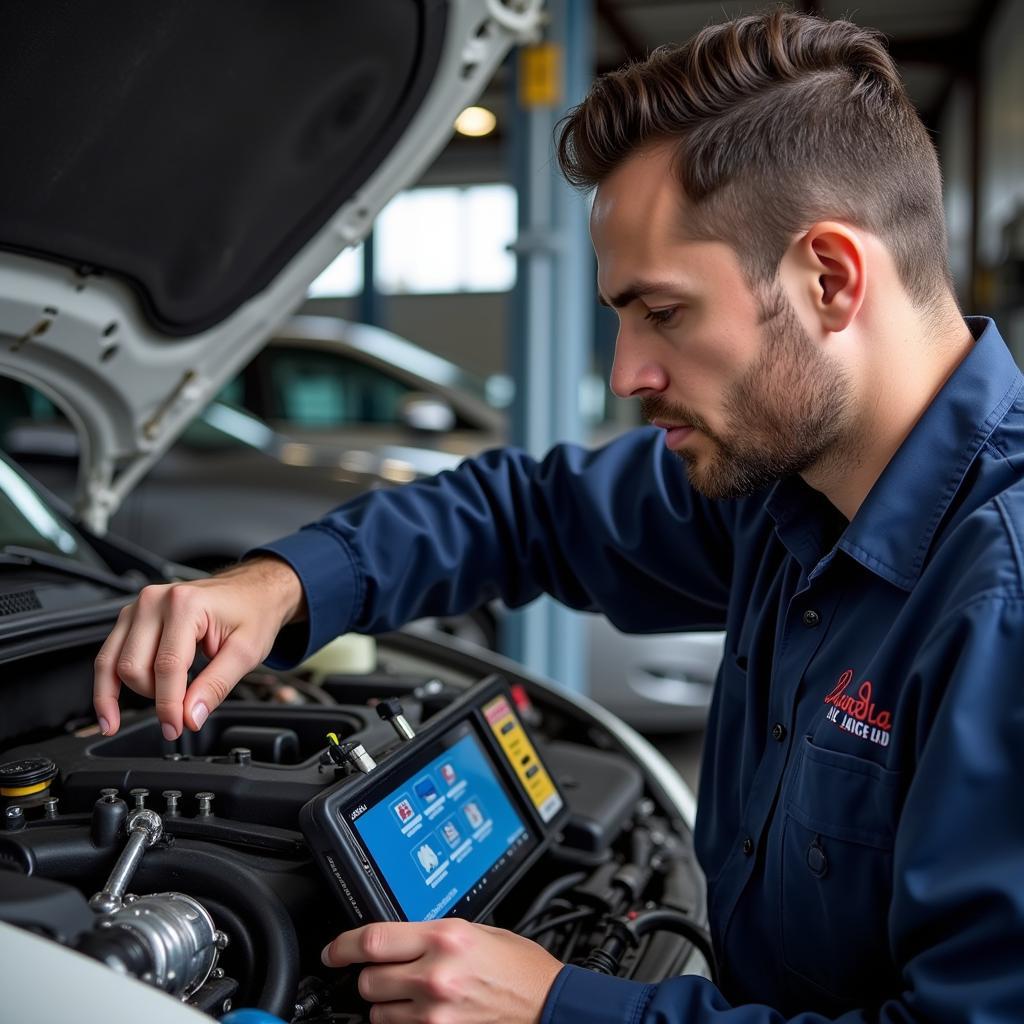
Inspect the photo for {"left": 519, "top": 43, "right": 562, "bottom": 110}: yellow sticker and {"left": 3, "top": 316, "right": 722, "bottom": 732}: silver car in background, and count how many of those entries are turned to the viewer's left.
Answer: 0

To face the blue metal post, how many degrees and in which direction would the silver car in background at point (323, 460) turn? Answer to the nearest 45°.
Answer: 0° — it already faces it

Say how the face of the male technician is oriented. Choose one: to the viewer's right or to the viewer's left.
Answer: to the viewer's left

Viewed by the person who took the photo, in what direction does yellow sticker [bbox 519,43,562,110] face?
facing the viewer

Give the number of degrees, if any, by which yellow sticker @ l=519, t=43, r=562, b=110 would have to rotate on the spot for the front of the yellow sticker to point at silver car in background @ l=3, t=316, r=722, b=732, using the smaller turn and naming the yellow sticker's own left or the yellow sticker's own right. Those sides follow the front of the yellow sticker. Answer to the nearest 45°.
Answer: approximately 135° to the yellow sticker's own right

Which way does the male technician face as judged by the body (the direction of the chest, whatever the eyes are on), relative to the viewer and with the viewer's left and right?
facing to the left of the viewer

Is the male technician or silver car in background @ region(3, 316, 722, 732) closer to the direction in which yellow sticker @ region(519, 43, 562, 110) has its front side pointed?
the male technician

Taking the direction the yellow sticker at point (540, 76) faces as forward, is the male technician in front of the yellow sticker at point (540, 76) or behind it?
in front

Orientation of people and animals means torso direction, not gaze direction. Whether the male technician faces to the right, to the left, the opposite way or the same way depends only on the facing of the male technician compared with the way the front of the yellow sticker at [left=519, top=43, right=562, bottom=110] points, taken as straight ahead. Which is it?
to the right

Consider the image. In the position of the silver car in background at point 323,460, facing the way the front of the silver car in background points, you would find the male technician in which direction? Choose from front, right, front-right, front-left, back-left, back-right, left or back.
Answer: front-right

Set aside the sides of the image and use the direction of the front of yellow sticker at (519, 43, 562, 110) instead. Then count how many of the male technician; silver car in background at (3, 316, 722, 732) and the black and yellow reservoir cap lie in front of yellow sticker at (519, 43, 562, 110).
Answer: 2

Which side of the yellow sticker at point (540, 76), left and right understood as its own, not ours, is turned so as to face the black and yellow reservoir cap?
front

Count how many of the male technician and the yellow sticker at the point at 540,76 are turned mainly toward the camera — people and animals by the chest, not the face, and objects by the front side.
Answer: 1
